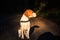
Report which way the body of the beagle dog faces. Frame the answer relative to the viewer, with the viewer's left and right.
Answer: facing the viewer and to the right of the viewer
